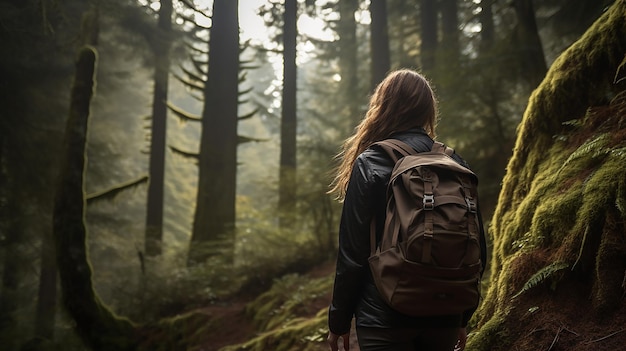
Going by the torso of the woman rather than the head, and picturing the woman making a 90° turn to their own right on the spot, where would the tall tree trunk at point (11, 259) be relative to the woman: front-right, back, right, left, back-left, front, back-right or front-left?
left

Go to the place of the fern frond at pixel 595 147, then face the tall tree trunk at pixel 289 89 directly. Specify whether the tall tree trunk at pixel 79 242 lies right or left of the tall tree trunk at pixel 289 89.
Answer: left

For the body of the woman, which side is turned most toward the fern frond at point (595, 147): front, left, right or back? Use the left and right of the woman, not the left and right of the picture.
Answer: right

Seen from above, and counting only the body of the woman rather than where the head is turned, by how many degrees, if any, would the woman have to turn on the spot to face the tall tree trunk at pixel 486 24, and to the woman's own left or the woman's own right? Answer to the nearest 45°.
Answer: approximately 45° to the woman's own right

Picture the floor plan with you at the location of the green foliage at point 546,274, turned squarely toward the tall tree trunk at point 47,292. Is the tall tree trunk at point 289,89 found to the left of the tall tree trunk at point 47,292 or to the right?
right

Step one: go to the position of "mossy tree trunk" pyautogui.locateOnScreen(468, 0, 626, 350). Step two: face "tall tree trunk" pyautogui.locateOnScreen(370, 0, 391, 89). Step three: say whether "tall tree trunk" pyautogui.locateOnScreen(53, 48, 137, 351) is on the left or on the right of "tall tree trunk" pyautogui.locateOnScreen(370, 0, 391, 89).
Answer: left

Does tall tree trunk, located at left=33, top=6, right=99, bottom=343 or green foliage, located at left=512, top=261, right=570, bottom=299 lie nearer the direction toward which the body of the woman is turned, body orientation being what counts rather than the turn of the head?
the tall tree trunk

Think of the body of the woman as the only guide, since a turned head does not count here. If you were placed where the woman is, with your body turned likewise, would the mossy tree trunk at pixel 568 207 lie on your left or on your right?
on your right

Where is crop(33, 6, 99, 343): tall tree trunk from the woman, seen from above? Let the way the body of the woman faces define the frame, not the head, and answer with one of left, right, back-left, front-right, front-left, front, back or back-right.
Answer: front

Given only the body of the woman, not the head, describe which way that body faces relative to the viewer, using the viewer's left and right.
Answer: facing away from the viewer and to the left of the viewer

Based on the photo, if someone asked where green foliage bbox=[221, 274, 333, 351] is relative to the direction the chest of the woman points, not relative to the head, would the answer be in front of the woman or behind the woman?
in front

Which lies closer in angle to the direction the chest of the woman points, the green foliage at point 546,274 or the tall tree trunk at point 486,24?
the tall tree trunk

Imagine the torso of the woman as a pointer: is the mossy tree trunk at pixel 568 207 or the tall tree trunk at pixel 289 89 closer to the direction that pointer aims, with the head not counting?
the tall tree trunk

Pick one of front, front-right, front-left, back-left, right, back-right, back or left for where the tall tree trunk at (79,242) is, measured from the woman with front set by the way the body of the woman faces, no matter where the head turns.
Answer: front
